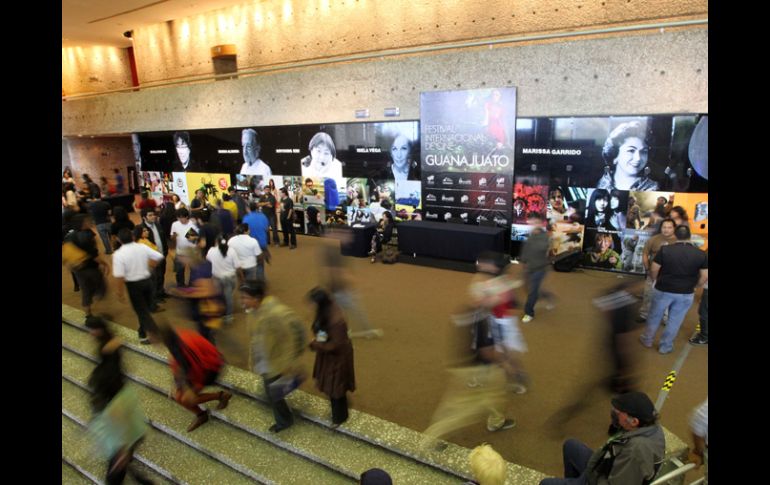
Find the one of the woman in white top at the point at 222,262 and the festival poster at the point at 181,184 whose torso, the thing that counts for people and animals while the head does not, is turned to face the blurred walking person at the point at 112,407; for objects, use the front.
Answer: the festival poster

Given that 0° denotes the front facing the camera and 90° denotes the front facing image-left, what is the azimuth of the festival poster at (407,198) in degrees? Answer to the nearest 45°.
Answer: approximately 0°

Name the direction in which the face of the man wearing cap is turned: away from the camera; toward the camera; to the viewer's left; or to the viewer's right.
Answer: to the viewer's left

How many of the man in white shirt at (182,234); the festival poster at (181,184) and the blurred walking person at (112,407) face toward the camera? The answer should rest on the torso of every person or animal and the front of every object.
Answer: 2

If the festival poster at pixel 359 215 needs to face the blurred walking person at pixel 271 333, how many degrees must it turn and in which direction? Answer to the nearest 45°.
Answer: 0° — it already faces them

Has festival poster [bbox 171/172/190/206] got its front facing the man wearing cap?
yes

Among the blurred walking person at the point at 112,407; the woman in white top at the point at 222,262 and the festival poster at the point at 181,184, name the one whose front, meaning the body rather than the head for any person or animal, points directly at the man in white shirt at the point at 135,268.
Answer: the festival poster

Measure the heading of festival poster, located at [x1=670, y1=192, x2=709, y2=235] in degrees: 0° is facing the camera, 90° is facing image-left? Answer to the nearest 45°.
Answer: approximately 0°
